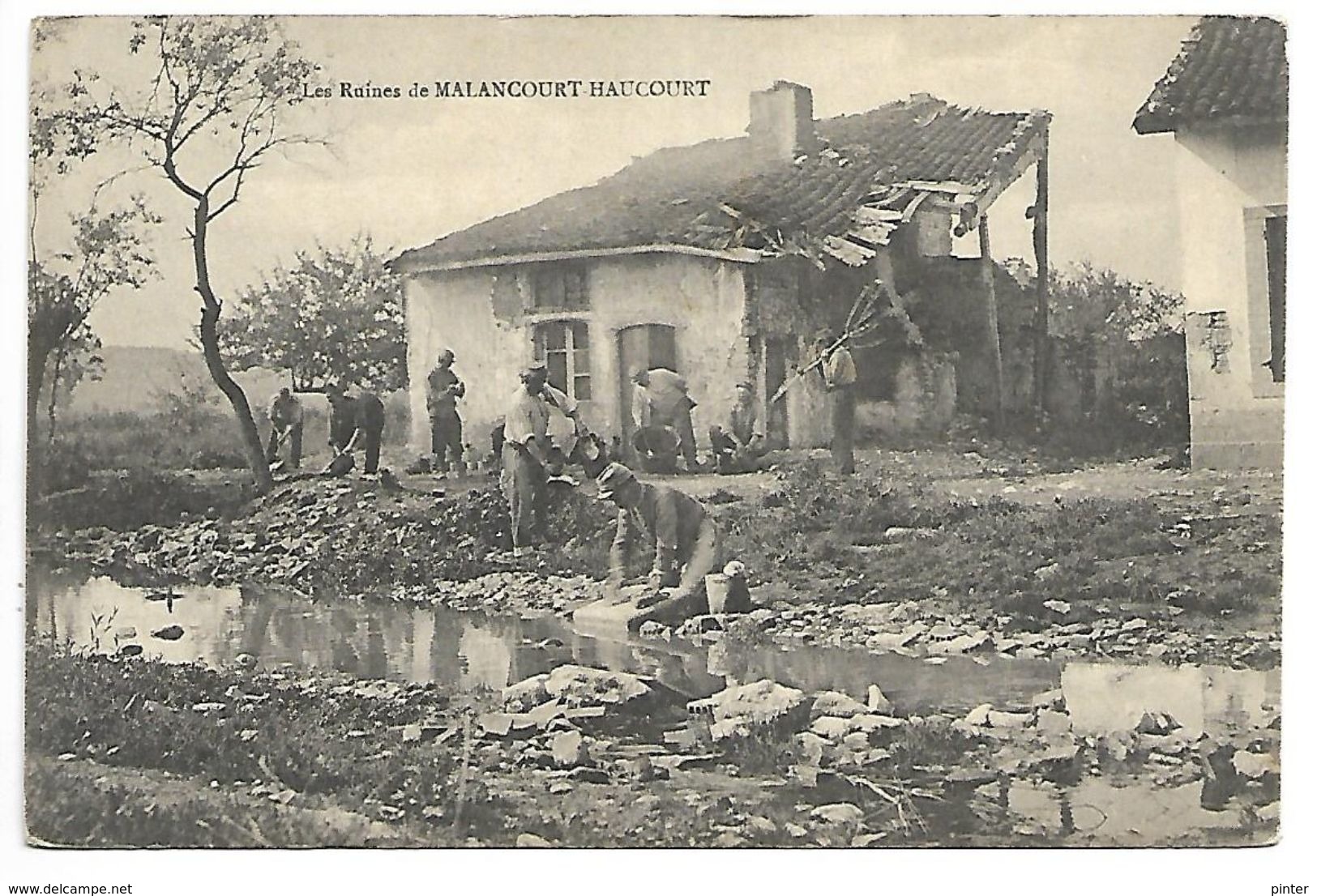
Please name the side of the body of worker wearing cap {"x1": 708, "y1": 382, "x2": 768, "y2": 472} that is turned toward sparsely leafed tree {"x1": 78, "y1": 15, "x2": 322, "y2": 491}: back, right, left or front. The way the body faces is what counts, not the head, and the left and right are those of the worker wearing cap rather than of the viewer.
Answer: right

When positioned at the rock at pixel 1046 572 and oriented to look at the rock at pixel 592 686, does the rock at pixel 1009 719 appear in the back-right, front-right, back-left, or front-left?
front-left

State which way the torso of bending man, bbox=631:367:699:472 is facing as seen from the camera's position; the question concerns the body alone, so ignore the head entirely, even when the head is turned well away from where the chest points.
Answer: to the viewer's left

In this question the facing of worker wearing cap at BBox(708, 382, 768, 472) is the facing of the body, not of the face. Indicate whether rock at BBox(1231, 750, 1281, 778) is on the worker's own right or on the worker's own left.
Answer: on the worker's own left

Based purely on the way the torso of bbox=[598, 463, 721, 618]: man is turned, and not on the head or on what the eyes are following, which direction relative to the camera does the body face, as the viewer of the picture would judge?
to the viewer's left

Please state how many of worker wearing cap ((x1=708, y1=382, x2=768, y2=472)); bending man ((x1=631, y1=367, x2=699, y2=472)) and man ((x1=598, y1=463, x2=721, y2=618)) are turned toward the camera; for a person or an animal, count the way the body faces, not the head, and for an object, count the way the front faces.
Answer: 1

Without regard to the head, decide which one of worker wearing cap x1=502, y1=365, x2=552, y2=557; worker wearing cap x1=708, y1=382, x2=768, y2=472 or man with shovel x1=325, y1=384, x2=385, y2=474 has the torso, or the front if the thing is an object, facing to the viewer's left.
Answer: the man with shovel

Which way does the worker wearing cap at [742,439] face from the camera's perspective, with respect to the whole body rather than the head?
toward the camera
